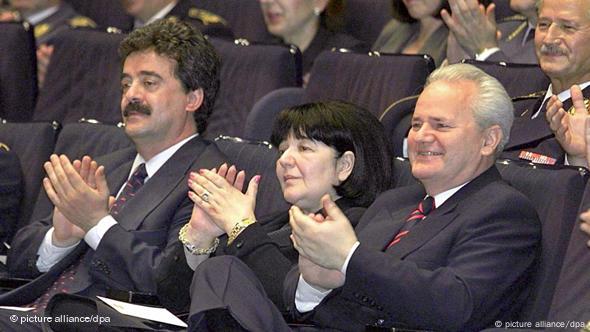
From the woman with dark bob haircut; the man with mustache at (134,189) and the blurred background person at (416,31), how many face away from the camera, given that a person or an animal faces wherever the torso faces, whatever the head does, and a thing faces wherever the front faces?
0

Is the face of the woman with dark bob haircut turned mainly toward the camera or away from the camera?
toward the camera

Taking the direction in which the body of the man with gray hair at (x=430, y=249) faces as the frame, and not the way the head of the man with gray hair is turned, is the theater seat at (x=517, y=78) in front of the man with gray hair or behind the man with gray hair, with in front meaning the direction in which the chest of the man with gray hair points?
behind

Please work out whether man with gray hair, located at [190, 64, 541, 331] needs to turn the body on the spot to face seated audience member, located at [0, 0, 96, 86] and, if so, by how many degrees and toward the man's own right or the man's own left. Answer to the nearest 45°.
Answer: approximately 90° to the man's own right

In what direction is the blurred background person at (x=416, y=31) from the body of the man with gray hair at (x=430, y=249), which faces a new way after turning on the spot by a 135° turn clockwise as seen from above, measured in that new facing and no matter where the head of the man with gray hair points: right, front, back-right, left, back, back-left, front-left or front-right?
front

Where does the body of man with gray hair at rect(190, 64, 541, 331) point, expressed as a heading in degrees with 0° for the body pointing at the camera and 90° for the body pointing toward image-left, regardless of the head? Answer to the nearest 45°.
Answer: approximately 45°

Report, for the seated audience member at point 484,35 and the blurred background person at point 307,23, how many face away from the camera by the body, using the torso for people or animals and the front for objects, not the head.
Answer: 0

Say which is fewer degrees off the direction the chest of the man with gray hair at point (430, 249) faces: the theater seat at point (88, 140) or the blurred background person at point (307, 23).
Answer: the theater seat

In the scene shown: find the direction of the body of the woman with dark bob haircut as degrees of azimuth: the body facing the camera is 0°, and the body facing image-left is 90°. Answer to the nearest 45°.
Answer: approximately 45°

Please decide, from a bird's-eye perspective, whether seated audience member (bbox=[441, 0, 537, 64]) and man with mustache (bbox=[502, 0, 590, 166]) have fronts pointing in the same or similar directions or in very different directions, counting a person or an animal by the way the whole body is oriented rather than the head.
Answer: same or similar directions

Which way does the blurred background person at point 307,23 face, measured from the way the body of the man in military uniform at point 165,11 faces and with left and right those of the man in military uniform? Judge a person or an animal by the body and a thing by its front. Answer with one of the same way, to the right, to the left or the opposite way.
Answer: the same way

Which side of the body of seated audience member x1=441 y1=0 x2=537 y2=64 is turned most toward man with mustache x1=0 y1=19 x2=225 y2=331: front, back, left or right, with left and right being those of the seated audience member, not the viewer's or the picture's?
front

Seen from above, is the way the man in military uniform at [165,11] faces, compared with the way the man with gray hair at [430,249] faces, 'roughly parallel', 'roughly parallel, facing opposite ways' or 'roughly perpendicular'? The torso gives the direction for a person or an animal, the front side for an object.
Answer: roughly parallel

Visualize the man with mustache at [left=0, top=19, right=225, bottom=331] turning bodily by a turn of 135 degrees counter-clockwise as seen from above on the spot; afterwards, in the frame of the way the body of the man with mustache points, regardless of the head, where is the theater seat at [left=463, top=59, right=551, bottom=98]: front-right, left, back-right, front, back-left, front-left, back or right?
front

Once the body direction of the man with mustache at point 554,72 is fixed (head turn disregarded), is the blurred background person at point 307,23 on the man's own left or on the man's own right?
on the man's own right

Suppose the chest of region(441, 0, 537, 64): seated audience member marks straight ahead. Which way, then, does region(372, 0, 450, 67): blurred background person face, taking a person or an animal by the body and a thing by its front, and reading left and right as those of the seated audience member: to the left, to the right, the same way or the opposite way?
the same way

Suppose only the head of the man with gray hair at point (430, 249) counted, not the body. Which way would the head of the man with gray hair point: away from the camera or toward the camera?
toward the camera

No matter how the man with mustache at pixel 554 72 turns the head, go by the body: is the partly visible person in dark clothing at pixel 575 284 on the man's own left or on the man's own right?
on the man's own left

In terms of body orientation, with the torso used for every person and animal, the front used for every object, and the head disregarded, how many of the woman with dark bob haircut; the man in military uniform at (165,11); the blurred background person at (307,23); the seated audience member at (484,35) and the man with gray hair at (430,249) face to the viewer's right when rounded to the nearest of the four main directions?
0

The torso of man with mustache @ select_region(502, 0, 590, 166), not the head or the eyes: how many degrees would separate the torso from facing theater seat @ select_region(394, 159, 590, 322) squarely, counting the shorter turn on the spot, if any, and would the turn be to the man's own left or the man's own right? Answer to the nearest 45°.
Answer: approximately 45° to the man's own left
